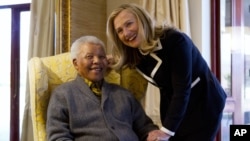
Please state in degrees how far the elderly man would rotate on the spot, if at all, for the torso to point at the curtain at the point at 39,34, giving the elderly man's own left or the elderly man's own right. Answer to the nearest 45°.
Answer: approximately 180°

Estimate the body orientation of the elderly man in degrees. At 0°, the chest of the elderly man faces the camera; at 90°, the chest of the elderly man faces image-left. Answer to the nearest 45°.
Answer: approximately 315°
